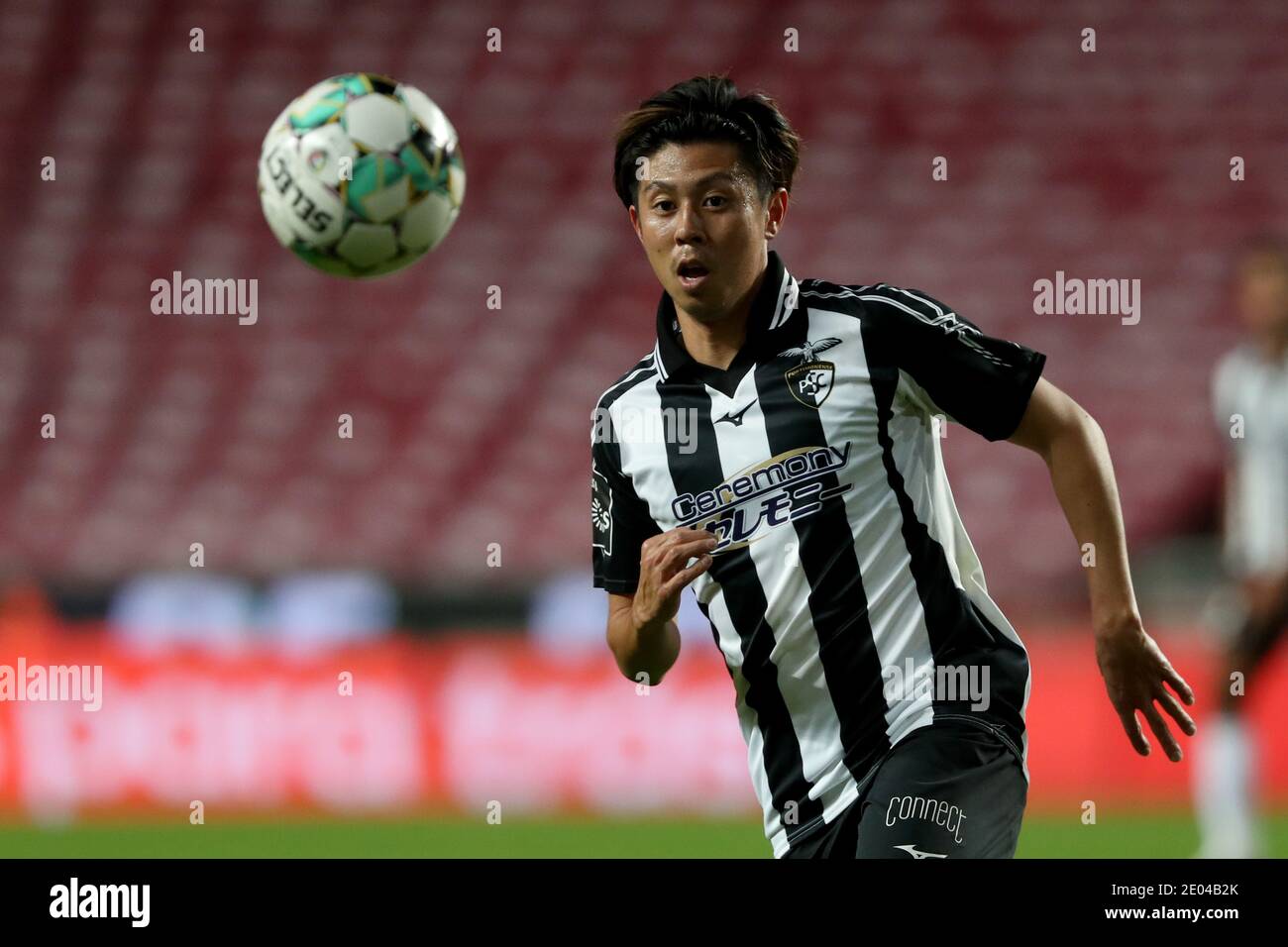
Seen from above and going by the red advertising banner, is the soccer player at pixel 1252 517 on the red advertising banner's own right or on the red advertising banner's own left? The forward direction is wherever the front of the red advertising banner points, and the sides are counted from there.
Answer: on the red advertising banner's own left

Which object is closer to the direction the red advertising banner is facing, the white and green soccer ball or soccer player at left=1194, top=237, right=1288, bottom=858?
the white and green soccer ball

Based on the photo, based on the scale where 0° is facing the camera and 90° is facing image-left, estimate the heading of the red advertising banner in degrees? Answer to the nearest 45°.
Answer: approximately 0°

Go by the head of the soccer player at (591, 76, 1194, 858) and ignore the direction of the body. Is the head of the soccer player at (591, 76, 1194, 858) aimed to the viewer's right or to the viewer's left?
to the viewer's left

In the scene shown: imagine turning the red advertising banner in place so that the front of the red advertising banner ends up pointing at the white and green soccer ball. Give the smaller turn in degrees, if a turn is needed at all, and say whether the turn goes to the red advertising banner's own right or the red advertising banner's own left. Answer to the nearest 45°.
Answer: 0° — it already faces it
